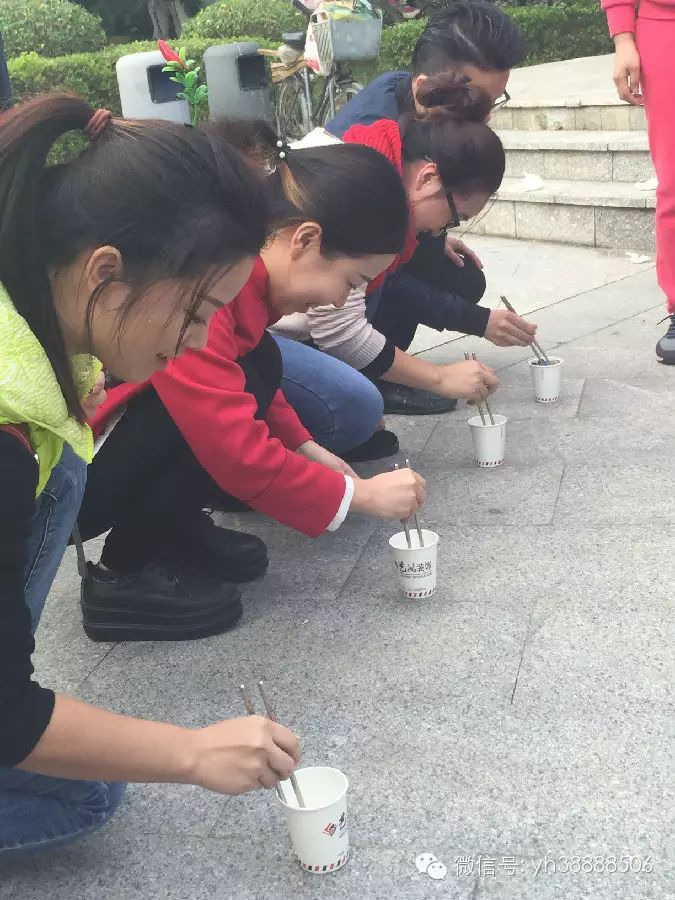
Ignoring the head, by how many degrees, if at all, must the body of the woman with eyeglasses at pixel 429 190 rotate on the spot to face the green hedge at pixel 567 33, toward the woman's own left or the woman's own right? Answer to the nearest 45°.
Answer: approximately 90° to the woman's own left

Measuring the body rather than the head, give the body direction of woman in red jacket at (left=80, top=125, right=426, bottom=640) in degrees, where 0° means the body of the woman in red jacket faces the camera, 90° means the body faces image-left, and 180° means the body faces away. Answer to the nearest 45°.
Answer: approximately 270°

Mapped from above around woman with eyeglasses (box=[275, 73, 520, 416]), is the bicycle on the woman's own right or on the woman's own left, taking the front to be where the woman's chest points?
on the woman's own left

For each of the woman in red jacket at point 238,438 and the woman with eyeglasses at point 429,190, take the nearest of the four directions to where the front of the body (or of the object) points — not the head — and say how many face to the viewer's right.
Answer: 2

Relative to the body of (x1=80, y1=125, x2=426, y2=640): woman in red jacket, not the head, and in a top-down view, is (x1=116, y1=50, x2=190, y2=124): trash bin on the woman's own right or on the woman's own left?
on the woman's own left

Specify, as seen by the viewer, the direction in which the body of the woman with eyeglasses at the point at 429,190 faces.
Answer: to the viewer's right

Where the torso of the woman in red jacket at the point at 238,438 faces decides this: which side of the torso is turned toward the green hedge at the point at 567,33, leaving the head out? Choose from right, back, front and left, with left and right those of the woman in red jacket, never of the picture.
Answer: left

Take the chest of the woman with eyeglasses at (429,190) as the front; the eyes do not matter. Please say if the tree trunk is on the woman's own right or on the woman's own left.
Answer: on the woman's own left

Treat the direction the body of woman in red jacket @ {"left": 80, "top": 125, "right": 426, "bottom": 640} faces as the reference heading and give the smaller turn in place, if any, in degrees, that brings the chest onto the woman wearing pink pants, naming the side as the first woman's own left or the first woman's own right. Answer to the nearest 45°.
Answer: approximately 45° to the first woman's own left

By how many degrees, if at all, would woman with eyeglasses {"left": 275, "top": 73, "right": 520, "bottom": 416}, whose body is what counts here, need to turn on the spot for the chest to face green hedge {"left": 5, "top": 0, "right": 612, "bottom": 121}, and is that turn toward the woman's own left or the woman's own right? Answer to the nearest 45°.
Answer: approximately 90° to the woman's own left

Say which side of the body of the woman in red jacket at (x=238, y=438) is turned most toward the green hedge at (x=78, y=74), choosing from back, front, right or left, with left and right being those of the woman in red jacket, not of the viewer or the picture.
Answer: left
